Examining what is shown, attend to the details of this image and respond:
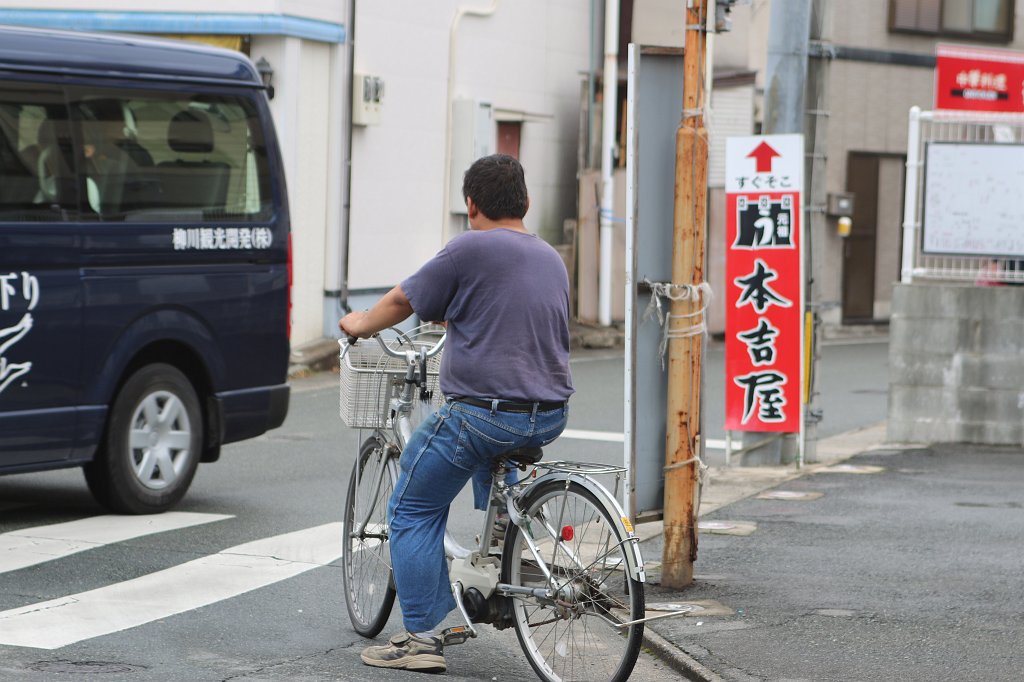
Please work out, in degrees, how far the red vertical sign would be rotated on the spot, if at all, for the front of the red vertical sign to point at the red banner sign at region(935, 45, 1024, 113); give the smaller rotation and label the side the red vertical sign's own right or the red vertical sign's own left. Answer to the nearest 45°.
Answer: approximately 180°

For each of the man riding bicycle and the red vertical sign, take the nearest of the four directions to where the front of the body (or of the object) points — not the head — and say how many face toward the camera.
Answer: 1

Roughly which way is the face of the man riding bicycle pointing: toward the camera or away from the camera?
away from the camera

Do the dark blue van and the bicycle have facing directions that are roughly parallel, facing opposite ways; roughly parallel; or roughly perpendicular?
roughly perpendicular

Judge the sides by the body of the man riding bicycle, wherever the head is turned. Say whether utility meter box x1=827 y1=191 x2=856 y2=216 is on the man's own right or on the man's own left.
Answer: on the man's own right

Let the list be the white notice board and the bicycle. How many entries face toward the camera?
1

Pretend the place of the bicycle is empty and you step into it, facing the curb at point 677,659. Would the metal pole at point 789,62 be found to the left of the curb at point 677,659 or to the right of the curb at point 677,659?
left

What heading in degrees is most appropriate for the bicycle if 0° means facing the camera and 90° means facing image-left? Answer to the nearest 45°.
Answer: approximately 135°
